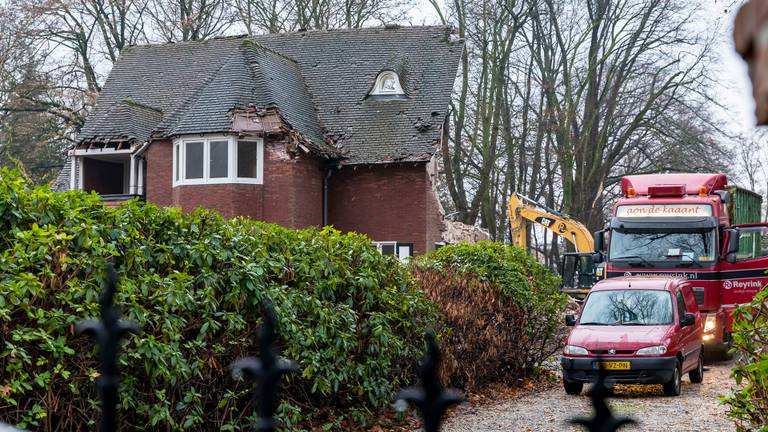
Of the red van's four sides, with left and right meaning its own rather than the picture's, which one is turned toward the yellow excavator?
back

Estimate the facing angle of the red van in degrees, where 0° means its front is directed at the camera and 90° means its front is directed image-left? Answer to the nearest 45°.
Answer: approximately 0°

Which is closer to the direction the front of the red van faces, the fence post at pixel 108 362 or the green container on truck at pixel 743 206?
the fence post

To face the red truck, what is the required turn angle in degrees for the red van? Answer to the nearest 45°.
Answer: approximately 180°

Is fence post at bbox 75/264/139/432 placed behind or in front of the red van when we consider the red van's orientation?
in front

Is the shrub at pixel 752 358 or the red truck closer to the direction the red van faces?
the shrub

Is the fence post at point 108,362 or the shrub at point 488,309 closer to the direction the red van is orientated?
the fence post

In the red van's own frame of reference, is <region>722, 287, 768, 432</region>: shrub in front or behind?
in front

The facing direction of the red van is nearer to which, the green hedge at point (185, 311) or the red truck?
the green hedge

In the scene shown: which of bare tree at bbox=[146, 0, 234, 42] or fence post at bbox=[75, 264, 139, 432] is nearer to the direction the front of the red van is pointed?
the fence post
